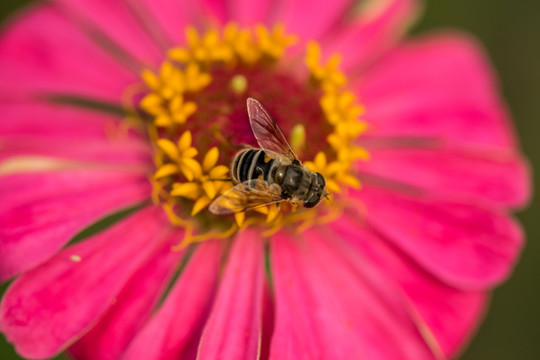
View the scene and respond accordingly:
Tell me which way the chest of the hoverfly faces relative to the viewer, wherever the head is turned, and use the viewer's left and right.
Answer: facing the viewer and to the right of the viewer
